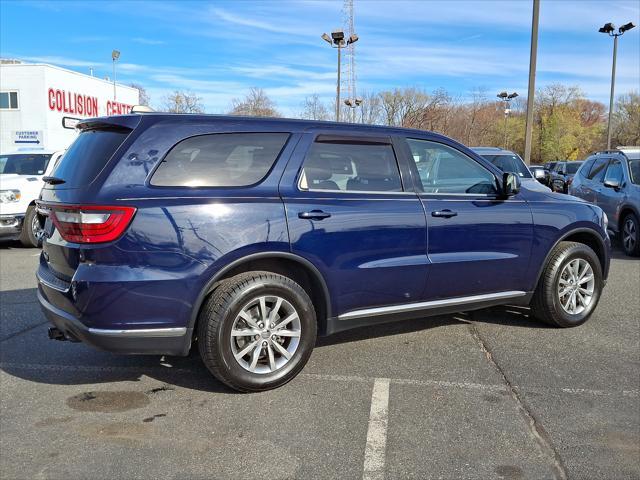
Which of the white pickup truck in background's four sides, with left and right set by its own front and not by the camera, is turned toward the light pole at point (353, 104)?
back

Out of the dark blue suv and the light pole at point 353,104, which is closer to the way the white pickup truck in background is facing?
the dark blue suv

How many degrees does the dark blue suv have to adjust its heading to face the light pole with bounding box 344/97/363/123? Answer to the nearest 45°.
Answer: approximately 45° to its left

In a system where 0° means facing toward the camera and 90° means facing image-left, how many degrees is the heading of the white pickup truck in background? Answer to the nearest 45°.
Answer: approximately 45°

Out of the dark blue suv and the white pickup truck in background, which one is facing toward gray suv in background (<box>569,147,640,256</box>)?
the dark blue suv

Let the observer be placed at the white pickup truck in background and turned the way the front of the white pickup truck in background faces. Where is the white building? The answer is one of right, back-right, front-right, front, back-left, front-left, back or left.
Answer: back-right

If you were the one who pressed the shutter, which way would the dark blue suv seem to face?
facing away from the viewer and to the right of the viewer

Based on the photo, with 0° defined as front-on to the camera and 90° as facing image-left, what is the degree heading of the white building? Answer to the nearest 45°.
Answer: approximately 315°

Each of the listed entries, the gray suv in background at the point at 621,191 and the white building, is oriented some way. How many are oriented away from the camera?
0

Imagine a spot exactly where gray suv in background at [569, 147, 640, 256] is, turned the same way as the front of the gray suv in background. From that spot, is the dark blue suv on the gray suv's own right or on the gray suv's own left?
on the gray suv's own right

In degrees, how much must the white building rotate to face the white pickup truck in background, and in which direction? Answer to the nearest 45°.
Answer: approximately 45° to its right
